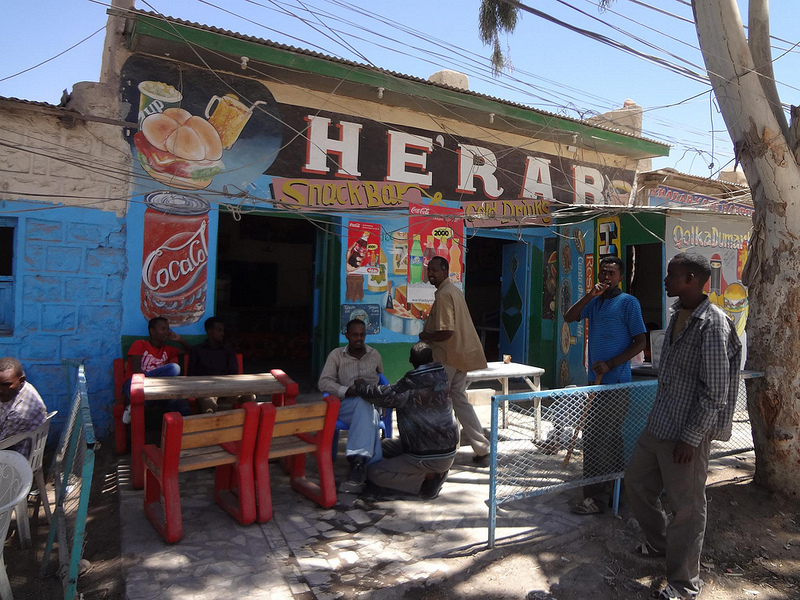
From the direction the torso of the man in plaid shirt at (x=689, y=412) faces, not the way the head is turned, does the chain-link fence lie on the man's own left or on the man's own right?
on the man's own right

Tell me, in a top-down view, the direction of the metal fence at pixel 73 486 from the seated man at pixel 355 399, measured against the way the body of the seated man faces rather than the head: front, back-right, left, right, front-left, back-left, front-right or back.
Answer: front-right

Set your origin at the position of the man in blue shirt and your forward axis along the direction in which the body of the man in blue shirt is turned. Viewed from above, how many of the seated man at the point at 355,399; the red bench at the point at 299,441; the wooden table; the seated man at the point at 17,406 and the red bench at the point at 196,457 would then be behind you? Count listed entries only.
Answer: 0

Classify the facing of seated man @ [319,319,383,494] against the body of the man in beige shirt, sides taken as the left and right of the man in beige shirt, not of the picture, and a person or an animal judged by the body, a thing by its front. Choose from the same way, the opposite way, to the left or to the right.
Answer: to the left

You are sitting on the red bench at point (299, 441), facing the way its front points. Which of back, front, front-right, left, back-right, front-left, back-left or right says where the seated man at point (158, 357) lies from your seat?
front

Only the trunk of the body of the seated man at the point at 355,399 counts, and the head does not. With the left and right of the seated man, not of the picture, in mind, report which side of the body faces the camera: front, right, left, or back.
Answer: front

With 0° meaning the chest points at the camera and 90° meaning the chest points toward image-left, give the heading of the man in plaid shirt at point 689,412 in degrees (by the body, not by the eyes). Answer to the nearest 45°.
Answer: approximately 45°

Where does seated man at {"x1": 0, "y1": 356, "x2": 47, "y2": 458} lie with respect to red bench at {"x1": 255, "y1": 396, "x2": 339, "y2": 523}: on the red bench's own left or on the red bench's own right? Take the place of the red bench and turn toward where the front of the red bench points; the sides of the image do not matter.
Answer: on the red bench's own left

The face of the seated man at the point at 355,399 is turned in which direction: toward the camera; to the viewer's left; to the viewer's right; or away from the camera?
toward the camera

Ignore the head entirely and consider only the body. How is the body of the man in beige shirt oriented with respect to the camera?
to the viewer's left

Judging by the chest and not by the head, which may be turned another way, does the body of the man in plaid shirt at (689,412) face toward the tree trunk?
no

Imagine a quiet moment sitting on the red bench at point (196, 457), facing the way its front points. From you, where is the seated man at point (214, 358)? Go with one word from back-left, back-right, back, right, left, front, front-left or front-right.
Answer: front-right

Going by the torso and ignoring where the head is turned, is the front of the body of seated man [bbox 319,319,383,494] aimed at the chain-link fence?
no

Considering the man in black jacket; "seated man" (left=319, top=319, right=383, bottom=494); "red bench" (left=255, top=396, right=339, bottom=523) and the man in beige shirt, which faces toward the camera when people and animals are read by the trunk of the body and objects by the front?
the seated man

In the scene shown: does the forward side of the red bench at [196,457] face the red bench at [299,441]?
no

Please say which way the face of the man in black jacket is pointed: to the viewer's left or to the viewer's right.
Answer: to the viewer's left

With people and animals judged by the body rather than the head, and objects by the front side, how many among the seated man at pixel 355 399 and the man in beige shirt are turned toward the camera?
1
